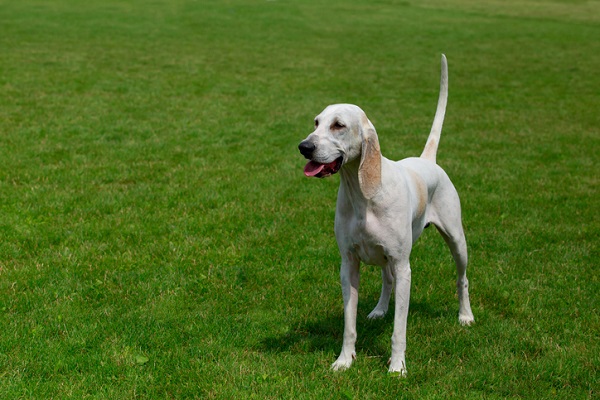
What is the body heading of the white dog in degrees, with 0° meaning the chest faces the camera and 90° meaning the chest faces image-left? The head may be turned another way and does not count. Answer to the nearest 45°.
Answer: approximately 45°
